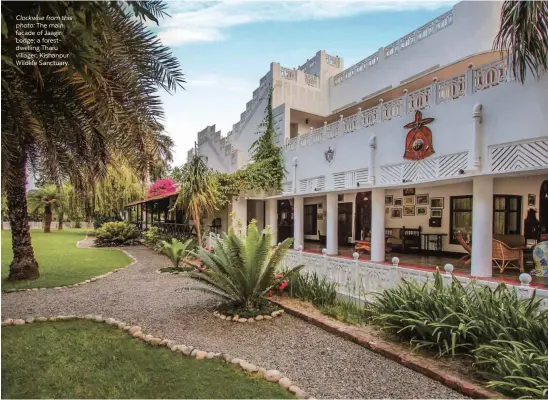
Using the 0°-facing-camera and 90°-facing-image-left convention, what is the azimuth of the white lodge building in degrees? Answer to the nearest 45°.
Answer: approximately 45°

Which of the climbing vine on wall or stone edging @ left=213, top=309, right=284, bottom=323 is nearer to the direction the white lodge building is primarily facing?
the stone edging

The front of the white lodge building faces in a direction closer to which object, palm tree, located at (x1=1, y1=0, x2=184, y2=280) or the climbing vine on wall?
the palm tree

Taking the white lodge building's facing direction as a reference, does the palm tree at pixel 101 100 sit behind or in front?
in front

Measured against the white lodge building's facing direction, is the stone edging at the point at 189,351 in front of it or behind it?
in front

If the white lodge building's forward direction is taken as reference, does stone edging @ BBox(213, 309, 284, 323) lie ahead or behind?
ahead

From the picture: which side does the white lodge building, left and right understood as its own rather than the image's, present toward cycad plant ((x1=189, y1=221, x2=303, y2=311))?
front
